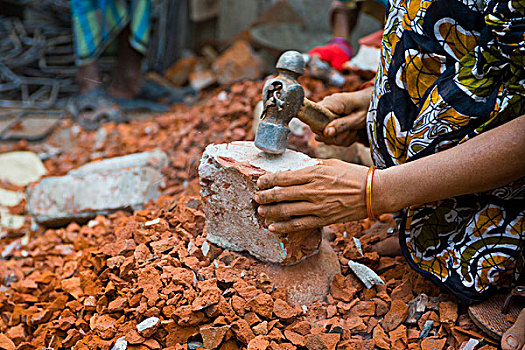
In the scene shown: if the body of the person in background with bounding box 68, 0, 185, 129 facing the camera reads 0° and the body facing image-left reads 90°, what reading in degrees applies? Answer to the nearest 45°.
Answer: approximately 315°

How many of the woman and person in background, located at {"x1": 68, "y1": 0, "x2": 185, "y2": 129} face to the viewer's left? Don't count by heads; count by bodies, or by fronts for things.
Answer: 1

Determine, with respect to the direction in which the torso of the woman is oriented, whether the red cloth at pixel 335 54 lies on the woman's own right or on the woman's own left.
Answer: on the woman's own right

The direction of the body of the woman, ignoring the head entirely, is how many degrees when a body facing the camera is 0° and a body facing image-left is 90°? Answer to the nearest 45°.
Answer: approximately 90°

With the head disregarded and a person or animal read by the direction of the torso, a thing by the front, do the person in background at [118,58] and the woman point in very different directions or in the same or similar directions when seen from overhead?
very different directions
